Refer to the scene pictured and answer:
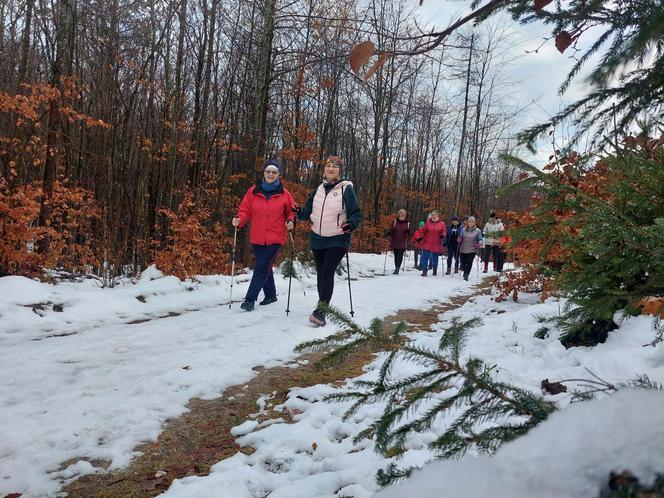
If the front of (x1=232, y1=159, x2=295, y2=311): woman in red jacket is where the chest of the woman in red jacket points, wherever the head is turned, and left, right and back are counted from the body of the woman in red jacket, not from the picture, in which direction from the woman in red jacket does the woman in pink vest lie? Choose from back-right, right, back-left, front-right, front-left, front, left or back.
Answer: front-left

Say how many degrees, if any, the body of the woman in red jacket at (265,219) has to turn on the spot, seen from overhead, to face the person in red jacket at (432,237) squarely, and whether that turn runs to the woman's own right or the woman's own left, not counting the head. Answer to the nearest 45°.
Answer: approximately 135° to the woman's own left

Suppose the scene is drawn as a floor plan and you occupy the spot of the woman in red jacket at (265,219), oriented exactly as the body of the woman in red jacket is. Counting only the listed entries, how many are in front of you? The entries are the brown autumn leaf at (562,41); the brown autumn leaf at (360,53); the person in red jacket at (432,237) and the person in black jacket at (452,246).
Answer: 2

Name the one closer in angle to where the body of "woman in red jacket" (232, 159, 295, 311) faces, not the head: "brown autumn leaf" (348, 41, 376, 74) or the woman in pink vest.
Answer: the brown autumn leaf

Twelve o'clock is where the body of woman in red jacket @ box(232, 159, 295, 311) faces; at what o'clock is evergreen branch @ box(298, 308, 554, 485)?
The evergreen branch is roughly at 12 o'clock from the woman in red jacket.

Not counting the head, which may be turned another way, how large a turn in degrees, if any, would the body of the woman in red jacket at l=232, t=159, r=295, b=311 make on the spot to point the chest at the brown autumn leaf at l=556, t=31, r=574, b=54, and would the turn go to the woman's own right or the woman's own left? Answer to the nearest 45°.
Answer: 0° — they already face it

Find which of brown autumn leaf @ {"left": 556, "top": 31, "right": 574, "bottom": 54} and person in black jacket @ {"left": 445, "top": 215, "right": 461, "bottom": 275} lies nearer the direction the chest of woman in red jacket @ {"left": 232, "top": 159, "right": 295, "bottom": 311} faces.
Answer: the brown autumn leaf

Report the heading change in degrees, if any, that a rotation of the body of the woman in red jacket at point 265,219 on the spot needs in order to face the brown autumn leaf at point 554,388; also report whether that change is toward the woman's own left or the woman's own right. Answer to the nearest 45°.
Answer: approximately 45° to the woman's own left

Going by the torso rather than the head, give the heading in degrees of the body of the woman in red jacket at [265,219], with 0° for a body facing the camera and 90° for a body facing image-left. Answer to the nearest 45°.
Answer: approximately 0°

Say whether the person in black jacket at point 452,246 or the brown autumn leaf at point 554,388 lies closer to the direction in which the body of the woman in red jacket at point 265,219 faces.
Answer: the brown autumn leaf

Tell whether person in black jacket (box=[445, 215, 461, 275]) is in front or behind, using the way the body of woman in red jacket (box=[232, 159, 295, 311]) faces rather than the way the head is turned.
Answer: behind
